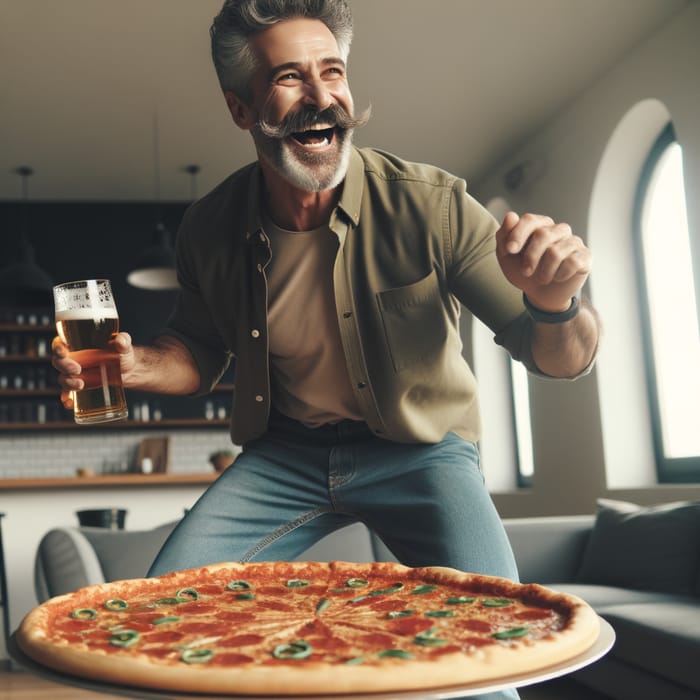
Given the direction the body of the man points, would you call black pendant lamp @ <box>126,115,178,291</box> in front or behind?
behind

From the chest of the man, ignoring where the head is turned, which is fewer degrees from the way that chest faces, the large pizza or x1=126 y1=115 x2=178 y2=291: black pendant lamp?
the large pizza

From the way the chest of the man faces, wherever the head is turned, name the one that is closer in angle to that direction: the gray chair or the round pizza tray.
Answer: the round pizza tray

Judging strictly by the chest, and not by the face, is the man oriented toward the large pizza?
yes

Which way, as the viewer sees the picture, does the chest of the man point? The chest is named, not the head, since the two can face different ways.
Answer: toward the camera

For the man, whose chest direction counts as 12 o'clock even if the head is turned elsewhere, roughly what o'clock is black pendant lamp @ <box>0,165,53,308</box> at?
The black pendant lamp is roughly at 5 o'clock from the man.

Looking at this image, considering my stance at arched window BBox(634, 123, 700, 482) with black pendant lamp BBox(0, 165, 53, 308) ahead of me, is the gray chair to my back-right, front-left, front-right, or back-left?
front-left

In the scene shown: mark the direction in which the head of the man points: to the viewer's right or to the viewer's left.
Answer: to the viewer's right

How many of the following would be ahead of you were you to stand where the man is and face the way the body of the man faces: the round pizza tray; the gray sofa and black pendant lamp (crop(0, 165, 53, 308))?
1

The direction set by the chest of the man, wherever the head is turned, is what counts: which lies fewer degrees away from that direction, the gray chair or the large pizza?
the large pizza

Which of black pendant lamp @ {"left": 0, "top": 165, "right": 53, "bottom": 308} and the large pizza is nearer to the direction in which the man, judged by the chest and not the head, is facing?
the large pizza

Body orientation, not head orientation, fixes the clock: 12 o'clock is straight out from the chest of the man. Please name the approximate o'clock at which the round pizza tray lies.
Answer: The round pizza tray is roughly at 12 o'clock from the man.

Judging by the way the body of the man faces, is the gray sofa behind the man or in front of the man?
behind

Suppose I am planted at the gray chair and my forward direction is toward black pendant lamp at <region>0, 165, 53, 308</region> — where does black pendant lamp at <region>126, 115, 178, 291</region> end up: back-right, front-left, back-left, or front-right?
front-right

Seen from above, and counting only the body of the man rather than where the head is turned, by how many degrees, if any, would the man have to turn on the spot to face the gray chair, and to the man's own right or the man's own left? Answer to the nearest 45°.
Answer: approximately 135° to the man's own right
